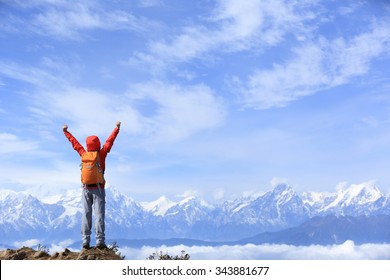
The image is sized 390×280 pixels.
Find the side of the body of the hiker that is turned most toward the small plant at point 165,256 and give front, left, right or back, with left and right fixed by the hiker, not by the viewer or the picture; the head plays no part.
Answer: right

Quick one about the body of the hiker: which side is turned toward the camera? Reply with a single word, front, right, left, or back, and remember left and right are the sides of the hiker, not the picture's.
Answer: back
